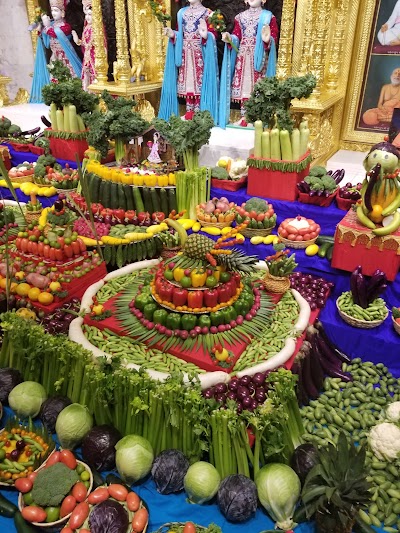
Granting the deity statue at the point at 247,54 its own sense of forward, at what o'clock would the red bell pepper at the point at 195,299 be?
The red bell pepper is roughly at 12 o'clock from the deity statue.

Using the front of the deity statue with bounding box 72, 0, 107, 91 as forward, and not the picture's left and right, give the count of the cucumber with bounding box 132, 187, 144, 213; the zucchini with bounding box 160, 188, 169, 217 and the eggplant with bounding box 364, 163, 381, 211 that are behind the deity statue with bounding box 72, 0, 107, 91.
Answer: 0

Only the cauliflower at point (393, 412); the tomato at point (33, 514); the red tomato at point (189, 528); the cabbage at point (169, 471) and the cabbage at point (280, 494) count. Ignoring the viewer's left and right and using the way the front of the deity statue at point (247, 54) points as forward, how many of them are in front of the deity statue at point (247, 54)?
5

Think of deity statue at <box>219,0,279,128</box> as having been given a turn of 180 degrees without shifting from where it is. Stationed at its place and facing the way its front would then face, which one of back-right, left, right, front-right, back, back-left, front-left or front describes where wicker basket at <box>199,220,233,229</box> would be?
back

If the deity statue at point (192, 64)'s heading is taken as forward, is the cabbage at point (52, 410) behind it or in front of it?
in front

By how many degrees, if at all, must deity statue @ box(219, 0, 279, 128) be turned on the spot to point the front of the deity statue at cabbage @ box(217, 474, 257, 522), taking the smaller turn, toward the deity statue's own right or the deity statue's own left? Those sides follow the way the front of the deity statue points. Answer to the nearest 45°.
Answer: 0° — it already faces it

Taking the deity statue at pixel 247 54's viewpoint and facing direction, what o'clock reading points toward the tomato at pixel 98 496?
The tomato is roughly at 12 o'clock from the deity statue.

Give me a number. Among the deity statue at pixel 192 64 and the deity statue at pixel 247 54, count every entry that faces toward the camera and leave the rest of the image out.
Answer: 2

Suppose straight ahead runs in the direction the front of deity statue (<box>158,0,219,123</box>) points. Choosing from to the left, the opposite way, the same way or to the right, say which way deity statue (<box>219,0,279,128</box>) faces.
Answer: the same way

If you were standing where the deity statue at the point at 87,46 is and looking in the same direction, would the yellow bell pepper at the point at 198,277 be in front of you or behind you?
in front

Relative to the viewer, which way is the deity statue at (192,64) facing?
toward the camera

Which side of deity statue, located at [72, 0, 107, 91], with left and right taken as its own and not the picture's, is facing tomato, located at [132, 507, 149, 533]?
front

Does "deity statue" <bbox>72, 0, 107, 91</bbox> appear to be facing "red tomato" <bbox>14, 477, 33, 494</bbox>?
yes

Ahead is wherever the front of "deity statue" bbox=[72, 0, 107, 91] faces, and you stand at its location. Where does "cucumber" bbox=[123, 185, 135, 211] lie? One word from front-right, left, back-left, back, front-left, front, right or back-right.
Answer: front

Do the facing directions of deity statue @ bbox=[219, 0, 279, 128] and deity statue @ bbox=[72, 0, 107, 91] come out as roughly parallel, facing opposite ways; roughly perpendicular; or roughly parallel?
roughly parallel

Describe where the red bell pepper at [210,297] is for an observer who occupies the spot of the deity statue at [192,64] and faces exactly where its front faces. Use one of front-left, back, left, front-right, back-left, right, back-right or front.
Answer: front

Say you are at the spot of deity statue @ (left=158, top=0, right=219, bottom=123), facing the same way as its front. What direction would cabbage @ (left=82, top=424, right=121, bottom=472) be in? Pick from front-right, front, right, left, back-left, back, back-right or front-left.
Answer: front

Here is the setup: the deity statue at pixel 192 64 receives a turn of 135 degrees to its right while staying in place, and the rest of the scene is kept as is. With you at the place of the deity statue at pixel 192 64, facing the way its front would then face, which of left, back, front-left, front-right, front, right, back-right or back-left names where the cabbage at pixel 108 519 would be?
back-left
